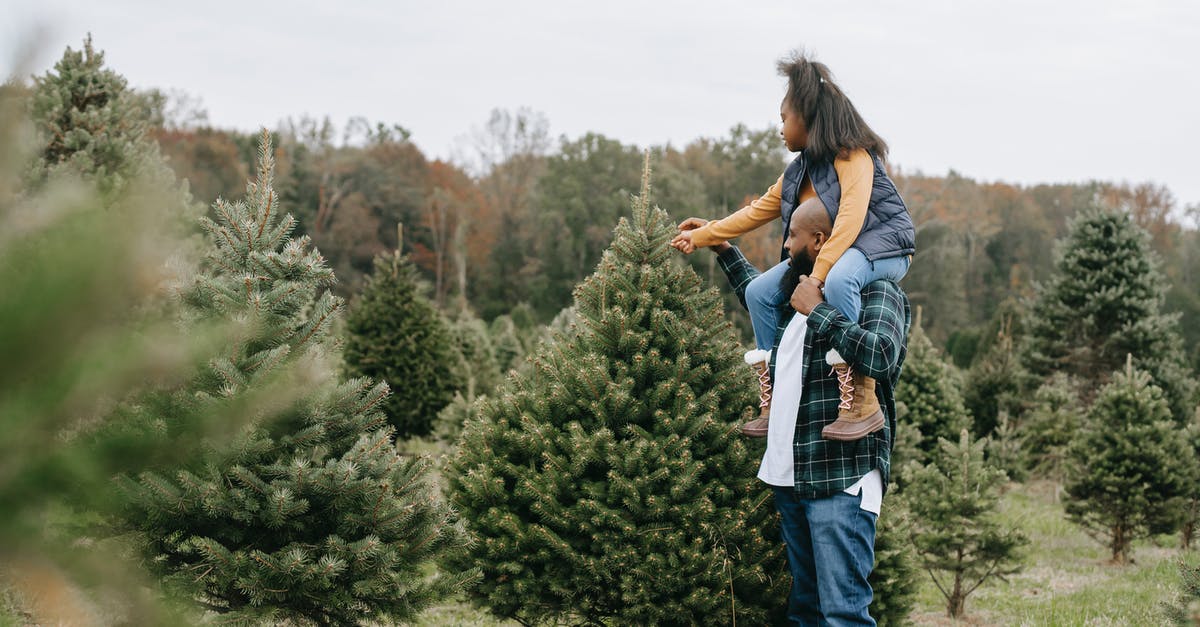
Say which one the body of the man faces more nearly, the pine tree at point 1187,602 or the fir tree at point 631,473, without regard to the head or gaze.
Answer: the fir tree

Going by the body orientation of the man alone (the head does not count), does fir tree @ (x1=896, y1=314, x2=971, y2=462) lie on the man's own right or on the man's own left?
on the man's own right

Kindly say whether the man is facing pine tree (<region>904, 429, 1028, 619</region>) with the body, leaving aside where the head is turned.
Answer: no

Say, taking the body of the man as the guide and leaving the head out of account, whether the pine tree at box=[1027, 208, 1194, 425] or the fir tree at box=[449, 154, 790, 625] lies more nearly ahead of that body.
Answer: the fir tree

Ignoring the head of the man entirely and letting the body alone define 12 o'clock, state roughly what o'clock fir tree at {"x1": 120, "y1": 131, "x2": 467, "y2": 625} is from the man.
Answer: The fir tree is roughly at 11 o'clock from the man.

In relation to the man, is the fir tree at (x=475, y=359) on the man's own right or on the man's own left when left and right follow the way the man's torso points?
on the man's own right

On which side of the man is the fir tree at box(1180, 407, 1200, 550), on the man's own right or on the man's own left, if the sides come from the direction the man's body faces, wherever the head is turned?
on the man's own right

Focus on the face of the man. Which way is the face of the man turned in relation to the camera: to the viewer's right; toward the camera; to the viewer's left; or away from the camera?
to the viewer's left

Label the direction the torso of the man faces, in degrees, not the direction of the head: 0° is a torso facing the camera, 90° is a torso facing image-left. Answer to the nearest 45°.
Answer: approximately 90°

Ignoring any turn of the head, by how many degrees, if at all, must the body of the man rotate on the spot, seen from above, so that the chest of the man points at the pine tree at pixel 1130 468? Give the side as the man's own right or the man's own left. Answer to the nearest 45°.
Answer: approximately 135° to the man's own right

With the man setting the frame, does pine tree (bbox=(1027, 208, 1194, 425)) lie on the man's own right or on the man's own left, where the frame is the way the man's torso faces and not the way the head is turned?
on the man's own right
